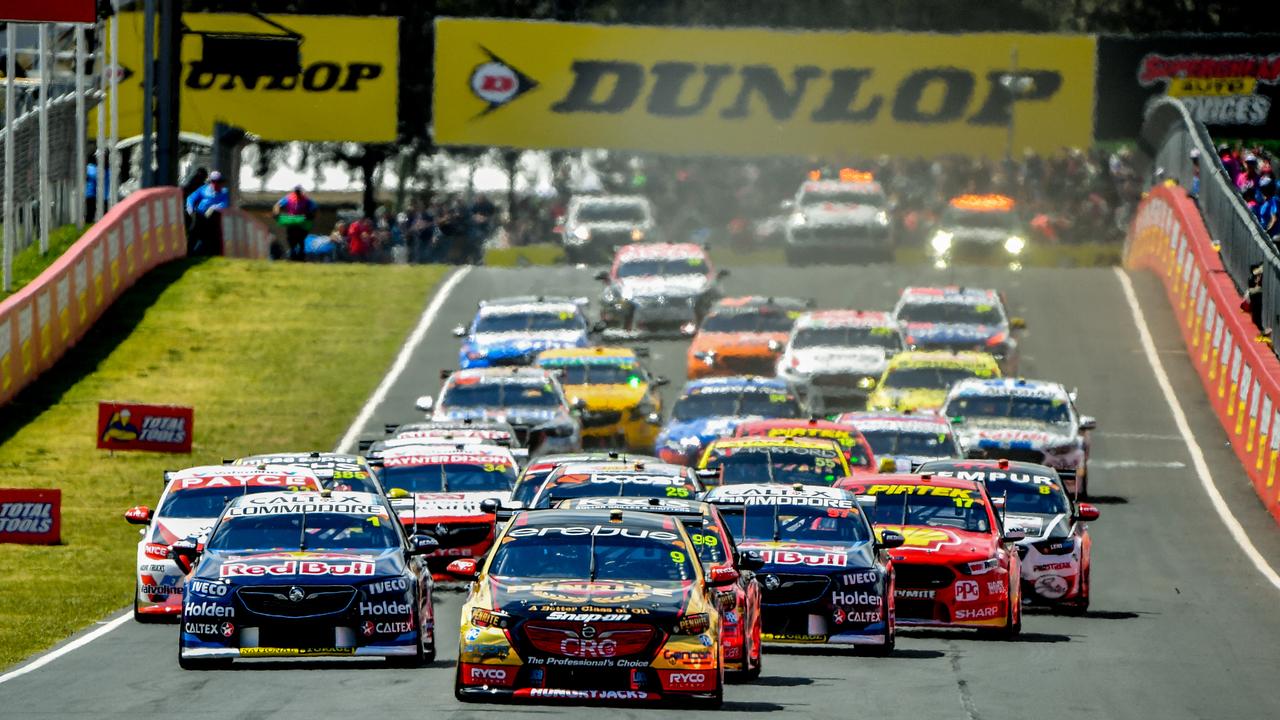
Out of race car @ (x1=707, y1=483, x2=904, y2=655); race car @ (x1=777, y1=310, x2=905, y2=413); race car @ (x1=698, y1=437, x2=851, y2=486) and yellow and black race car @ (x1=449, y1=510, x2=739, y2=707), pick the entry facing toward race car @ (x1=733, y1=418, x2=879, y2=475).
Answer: race car @ (x1=777, y1=310, x2=905, y2=413)

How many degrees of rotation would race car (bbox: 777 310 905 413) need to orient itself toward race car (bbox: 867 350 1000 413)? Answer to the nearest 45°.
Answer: approximately 45° to its left

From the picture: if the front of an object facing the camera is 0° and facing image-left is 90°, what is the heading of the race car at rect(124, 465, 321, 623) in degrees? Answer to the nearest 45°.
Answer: approximately 0°

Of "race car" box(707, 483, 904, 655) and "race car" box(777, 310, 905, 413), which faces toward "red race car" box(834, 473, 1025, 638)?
"race car" box(777, 310, 905, 413)

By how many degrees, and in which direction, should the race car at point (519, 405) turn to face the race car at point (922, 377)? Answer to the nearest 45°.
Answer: approximately 90° to its left

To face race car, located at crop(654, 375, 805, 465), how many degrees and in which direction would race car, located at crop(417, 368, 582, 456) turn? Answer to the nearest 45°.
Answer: approximately 90° to its left

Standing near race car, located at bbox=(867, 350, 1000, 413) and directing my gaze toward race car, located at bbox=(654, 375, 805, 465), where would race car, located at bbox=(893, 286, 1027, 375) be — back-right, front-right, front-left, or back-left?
back-right

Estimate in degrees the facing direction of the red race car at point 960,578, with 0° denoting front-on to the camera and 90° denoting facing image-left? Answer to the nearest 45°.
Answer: approximately 0°

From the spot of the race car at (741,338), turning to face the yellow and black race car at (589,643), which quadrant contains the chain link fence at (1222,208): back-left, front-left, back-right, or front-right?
back-left
